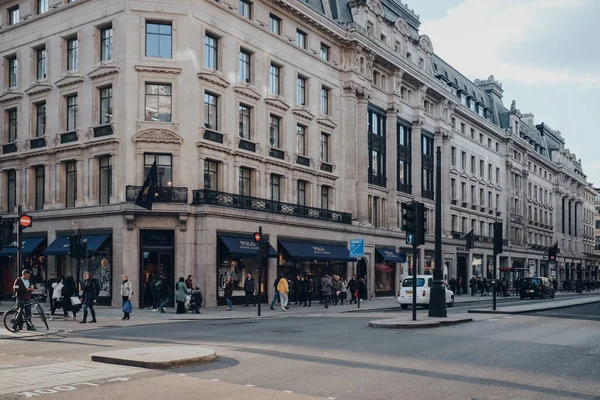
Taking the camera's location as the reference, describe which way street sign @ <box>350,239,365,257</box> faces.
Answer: facing the viewer

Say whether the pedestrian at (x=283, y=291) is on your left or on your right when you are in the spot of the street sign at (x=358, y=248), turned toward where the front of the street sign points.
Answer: on your right

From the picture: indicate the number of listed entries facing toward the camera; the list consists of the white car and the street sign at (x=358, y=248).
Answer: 1
